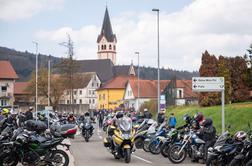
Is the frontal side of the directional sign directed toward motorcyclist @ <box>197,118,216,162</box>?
yes

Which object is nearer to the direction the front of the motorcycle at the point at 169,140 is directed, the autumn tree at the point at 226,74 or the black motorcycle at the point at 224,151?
the black motorcycle

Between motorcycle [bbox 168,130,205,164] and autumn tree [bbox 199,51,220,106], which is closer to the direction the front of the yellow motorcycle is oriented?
the motorcycle

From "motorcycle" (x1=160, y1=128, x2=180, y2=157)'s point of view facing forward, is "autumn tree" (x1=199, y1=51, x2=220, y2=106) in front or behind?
behind

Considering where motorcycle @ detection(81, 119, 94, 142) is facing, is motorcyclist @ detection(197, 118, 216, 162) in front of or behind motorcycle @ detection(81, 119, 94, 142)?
in front

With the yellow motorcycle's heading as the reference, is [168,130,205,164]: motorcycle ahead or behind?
ahead

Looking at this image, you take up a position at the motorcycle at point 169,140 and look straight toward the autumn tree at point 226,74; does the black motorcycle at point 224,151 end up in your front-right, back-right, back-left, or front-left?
back-right

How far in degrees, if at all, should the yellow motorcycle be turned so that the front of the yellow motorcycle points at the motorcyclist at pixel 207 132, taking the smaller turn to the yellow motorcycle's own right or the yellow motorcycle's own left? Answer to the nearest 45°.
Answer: approximately 45° to the yellow motorcycle's own left

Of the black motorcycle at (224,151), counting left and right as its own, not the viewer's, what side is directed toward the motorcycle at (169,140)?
right

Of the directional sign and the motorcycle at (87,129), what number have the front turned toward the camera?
2

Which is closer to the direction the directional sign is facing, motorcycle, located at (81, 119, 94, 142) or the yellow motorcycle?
the yellow motorcycle

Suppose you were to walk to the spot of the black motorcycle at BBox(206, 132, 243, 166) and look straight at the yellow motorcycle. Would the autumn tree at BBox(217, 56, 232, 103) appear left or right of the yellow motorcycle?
right

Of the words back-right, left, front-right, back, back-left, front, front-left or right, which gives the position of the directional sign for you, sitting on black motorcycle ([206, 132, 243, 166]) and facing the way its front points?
back-right

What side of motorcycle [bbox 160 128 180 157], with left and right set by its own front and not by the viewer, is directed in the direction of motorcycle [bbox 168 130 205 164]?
left
